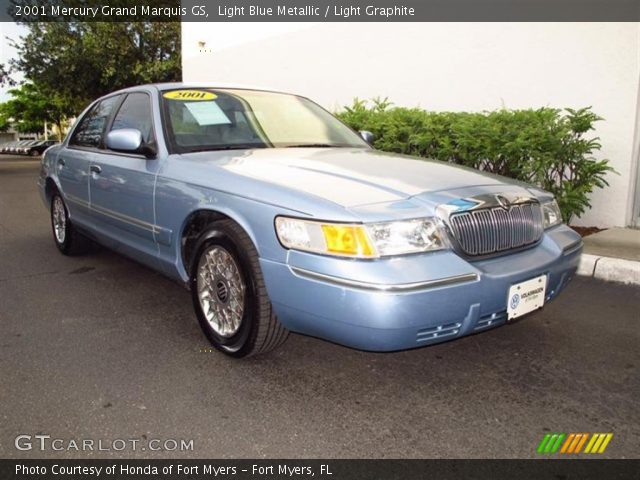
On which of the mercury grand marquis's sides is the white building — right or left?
on its left

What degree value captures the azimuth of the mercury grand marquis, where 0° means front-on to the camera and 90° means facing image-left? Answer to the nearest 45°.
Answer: approximately 315°

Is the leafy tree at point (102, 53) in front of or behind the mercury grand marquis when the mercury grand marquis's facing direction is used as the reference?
behind

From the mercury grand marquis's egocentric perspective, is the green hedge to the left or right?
on its left
